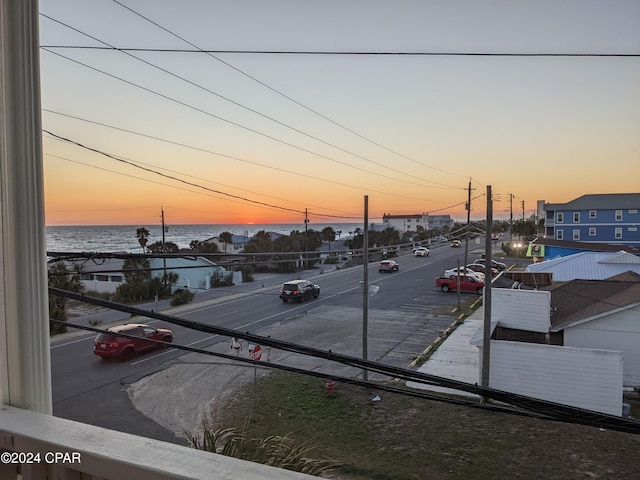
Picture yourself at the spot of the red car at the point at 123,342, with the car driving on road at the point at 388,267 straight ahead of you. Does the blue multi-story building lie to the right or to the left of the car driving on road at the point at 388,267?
right

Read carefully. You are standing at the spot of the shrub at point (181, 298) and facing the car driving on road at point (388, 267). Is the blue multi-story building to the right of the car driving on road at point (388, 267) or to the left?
right

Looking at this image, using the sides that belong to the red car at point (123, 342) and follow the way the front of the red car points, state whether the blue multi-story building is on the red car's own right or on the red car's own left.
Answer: on the red car's own right
